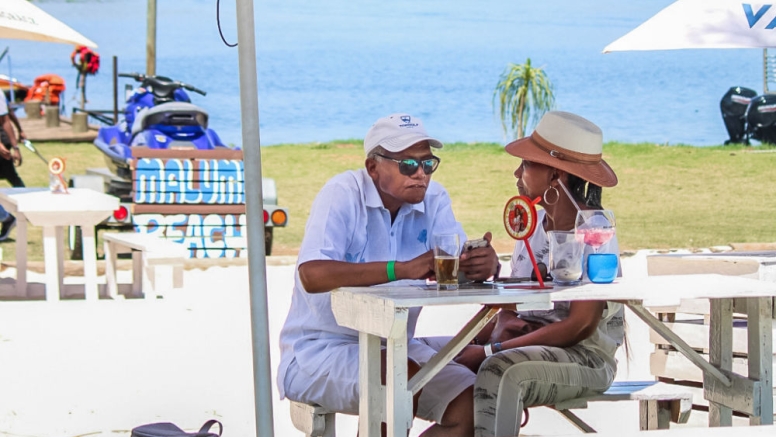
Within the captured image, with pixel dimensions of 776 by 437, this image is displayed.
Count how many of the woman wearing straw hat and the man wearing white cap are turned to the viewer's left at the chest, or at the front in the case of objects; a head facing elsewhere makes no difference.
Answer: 1

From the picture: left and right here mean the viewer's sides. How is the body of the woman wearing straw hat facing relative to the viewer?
facing to the left of the viewer

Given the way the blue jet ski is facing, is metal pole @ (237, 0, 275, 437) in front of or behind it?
behind

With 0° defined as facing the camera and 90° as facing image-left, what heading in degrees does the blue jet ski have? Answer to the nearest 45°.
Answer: approximately 135°

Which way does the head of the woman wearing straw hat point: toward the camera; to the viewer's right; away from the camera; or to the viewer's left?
to the viewer's left

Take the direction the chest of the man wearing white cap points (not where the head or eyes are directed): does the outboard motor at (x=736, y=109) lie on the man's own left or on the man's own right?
on the man's own left

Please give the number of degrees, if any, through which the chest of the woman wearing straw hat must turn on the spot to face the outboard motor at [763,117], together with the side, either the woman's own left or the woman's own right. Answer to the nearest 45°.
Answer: approximately 90° to the woman's own right
